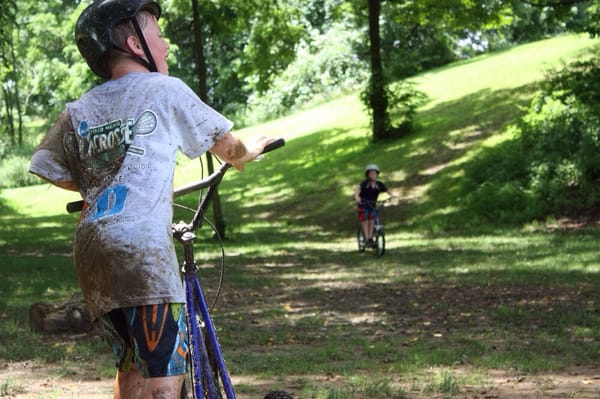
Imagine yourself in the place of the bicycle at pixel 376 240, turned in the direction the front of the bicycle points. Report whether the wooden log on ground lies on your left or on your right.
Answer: on your right

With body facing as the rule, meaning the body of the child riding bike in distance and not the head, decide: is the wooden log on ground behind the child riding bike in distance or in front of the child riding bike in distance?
in front

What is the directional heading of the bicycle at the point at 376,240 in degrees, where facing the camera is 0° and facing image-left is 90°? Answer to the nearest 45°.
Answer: approximately 315°

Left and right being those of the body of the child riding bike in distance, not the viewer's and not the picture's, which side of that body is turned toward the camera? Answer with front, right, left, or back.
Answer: front
